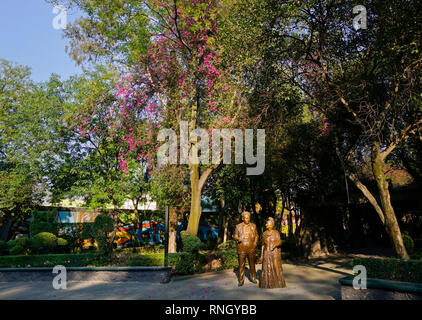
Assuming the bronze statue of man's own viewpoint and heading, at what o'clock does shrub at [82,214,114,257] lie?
The shrub is roughly at 4 o'clock from the bronze statue of man.

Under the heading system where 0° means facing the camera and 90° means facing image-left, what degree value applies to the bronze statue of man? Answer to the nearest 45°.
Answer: approximately 0°

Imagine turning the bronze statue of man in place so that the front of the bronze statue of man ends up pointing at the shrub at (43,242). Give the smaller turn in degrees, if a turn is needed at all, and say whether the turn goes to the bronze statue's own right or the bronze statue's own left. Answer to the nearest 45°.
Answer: approximately 135° to the bronze statue's own right

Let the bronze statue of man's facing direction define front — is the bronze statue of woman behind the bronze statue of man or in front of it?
in front

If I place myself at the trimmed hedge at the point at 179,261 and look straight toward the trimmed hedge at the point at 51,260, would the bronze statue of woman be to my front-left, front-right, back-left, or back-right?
back-left

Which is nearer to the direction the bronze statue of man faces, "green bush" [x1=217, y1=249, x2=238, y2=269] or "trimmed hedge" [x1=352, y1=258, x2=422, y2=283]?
the trimmed hedge

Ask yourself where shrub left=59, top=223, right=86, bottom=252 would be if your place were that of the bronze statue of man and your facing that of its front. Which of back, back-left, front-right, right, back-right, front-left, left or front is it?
back-right

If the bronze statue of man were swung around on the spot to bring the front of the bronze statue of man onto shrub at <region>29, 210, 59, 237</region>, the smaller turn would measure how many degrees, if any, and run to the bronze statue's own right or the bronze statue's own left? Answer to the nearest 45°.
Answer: approximately 135° to the bronze statue's own right

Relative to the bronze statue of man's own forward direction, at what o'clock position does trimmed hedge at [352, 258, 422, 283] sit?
The trimmed hedge is roughly at 10 o'clock from the bronze statue of man.

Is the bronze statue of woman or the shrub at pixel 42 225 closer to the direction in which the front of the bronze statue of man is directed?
the bronze statue of woman

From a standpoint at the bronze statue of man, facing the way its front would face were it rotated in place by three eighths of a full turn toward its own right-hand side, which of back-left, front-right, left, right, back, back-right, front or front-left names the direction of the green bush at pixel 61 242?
front
